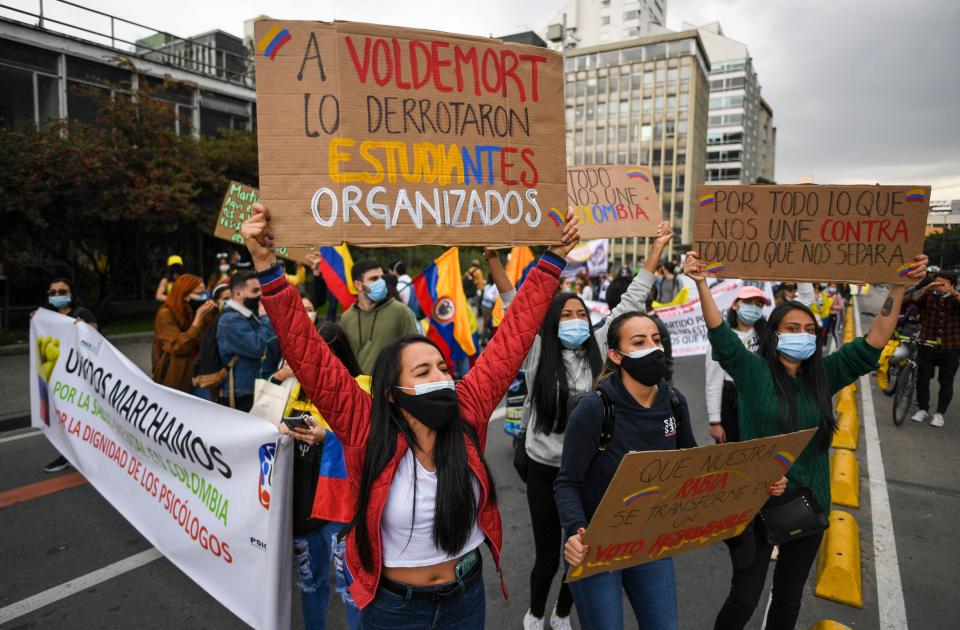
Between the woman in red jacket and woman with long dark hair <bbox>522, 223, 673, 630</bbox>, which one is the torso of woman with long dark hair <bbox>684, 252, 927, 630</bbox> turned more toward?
the woman in red jacket

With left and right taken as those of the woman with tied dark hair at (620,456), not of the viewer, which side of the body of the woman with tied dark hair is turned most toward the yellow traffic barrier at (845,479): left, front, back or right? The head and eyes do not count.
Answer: left

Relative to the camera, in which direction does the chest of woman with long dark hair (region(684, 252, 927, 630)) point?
toward the camera

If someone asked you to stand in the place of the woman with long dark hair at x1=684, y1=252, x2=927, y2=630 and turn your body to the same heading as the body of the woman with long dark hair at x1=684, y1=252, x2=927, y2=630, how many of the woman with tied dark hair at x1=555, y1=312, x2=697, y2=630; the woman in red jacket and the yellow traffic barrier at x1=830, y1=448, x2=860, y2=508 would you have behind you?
1

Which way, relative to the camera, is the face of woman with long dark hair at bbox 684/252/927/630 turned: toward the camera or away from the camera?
toward the camera

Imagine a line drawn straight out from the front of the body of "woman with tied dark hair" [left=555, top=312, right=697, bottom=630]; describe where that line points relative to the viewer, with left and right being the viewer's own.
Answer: facing the viewer and to the right of the viewer

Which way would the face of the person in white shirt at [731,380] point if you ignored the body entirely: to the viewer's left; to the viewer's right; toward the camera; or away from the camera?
toward the camera

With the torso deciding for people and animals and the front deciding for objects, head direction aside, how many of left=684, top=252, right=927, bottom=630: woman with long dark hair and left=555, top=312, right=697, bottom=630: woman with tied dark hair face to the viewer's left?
0

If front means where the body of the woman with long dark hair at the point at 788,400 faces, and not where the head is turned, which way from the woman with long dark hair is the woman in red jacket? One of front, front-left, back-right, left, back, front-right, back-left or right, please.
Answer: front-right

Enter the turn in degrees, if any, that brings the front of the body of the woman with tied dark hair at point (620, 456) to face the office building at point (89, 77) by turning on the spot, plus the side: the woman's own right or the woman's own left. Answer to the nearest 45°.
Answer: approximately 180°

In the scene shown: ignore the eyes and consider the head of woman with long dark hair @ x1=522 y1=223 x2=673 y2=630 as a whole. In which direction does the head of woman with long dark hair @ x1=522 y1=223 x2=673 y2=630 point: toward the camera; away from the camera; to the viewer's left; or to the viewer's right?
toward the camera

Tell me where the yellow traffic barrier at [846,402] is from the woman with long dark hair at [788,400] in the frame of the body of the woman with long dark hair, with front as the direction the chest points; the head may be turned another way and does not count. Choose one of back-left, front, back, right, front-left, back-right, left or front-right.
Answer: back

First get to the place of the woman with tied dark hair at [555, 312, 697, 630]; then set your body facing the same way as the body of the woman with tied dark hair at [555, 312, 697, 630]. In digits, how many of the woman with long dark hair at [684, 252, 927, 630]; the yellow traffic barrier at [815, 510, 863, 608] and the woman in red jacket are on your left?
2

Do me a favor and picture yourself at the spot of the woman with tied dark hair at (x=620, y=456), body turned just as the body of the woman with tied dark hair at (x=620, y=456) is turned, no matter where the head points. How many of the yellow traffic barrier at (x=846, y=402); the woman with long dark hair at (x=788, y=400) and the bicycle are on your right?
0

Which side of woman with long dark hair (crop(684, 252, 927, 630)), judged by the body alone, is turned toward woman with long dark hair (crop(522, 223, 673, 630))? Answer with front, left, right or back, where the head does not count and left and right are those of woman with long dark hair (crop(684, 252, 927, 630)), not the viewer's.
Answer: right
